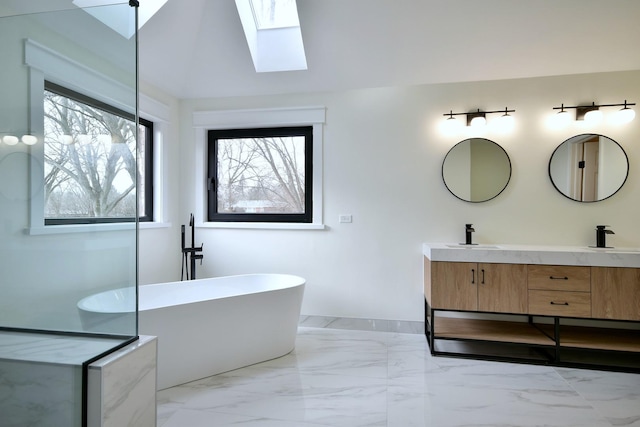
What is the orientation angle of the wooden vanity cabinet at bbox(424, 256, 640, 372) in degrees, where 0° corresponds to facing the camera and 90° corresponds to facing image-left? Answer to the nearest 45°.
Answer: approximately 0°

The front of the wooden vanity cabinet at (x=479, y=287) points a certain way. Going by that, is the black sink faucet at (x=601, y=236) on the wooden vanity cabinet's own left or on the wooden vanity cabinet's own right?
on the wooden vanity cabinet's own left

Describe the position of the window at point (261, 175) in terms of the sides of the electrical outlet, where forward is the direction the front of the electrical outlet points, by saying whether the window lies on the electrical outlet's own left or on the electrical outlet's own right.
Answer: on the electrical outlet's own right

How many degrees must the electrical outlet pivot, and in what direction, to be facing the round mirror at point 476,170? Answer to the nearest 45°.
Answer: approximately 90° to its left
